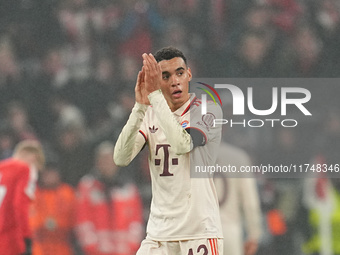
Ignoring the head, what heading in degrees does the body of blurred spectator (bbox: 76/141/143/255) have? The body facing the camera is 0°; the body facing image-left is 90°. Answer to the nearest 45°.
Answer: approximately 0°

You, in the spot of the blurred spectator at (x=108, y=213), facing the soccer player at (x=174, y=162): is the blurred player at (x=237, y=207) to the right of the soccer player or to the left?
left

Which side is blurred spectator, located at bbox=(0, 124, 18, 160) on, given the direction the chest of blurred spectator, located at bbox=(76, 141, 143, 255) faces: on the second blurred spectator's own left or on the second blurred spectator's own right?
on the second blurred spectator's own right

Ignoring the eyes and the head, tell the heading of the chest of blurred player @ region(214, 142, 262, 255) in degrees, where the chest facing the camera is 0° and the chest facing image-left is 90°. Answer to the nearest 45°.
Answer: approximately 180°

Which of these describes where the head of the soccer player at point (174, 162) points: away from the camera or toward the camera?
toward the camera

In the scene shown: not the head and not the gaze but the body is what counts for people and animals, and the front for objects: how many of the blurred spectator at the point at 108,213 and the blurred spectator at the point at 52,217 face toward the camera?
2

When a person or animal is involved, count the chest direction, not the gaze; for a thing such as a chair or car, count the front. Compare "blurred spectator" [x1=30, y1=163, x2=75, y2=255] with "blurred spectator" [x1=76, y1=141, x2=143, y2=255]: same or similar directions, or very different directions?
same or similar directions

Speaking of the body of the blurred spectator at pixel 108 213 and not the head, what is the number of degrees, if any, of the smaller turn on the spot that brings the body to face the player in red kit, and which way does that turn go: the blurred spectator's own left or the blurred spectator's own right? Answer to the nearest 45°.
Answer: approximately 90° to the blurred spectator's own right

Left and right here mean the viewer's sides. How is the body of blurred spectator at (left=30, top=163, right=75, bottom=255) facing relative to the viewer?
facing the viewer

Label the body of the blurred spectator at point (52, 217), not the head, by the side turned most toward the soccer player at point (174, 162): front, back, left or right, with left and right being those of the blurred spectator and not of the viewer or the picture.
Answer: front
